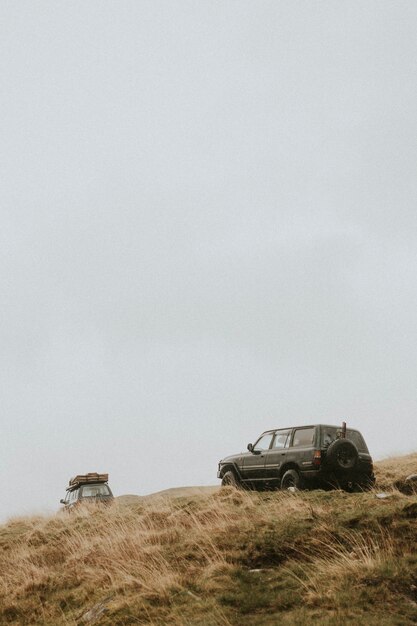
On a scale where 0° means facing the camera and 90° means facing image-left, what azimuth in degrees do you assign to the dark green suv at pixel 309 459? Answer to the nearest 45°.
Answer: approximately 135°
